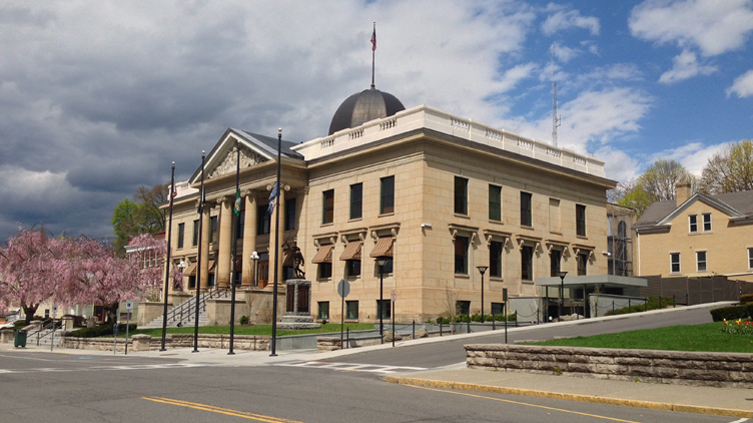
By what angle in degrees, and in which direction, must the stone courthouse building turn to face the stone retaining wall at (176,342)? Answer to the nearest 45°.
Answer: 0° — it already faces it

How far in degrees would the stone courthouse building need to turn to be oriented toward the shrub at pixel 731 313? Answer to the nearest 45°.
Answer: approximately 90° to its left

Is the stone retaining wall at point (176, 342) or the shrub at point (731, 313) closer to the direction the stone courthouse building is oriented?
the stone retaining wall

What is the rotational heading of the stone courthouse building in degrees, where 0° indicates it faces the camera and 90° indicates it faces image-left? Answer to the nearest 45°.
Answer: approximately 45°

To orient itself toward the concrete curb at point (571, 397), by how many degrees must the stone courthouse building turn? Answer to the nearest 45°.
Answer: approximately 45° to its left

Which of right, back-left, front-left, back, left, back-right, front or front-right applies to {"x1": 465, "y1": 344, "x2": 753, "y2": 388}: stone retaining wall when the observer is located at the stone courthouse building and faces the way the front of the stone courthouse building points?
front-left
